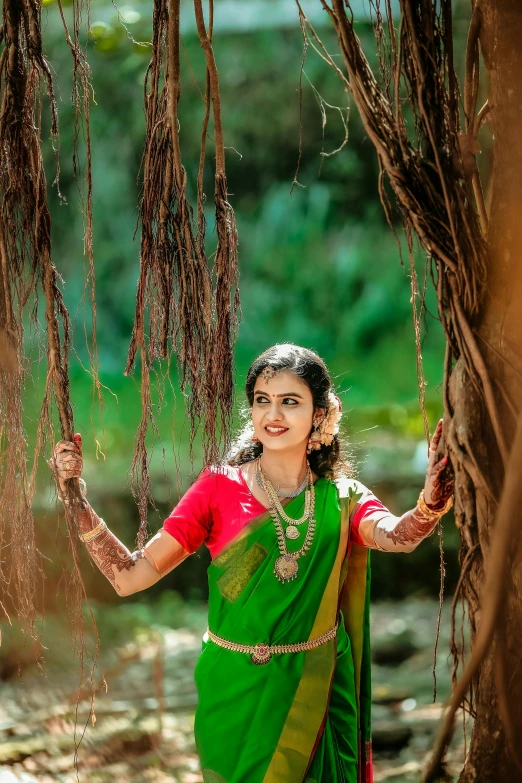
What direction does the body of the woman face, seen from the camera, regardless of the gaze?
toward the camera
